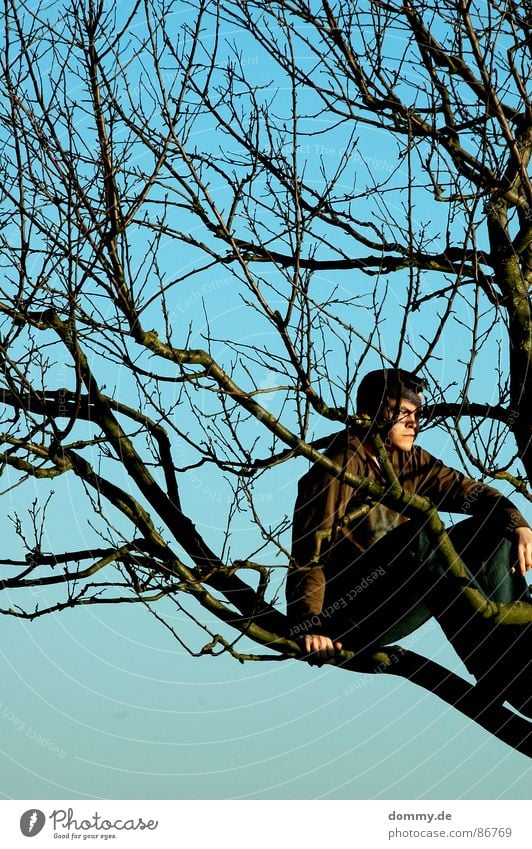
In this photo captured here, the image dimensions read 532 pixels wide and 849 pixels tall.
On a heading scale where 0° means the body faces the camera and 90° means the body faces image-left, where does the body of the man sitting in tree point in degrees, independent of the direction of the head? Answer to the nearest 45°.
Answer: approximately 315°

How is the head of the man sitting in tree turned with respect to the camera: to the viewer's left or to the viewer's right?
to the viewer's right
